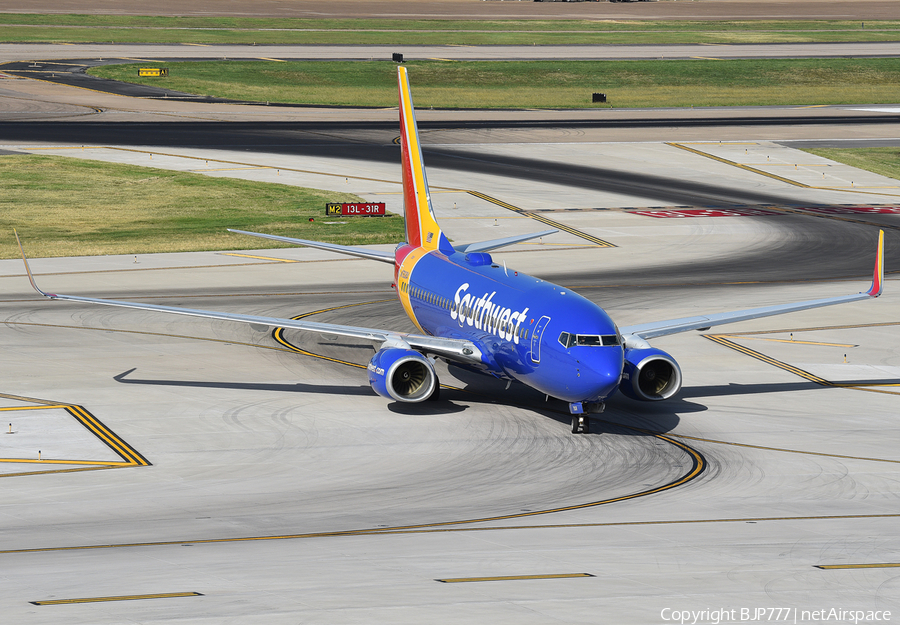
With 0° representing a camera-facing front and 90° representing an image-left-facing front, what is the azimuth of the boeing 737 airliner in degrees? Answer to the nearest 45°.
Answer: approximately 0°
